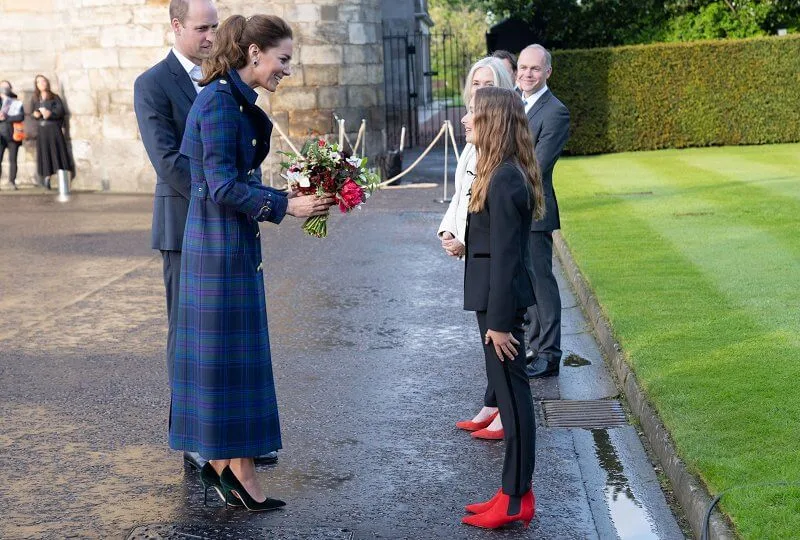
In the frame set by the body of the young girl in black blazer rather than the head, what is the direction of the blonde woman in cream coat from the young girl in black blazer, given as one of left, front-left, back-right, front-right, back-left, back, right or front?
right

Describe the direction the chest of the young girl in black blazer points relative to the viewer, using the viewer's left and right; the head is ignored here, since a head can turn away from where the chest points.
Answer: facing to the left of the viewer

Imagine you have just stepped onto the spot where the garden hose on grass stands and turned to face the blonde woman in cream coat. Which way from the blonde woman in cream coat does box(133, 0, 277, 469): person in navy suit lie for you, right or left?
left

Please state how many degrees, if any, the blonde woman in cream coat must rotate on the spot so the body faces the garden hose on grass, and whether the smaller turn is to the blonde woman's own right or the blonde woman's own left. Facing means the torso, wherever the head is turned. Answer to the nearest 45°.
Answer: approximately 90° to the blonde woman's own left

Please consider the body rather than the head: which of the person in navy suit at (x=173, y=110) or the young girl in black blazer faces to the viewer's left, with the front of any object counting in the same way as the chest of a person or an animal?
the young girl in black blazer

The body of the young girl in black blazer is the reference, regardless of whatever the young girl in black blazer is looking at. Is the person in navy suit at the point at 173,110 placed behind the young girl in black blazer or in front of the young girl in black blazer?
in front

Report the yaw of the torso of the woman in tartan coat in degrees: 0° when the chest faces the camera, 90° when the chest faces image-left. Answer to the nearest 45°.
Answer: approximately 270°

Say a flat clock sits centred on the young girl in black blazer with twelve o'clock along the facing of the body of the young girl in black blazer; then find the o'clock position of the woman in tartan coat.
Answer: The woman in tartan coat is roughly at 12 o'clock from the young girl in black blazer.

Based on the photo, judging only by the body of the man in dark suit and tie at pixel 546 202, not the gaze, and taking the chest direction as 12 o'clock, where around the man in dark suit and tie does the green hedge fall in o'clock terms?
The green hedge is roughly at 5 o'clock from the man in dark suit and tie.

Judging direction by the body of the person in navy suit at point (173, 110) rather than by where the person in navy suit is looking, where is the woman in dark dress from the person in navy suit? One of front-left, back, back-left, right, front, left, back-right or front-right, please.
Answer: back-left

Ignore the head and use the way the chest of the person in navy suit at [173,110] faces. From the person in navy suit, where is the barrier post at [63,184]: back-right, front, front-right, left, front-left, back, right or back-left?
back-left
